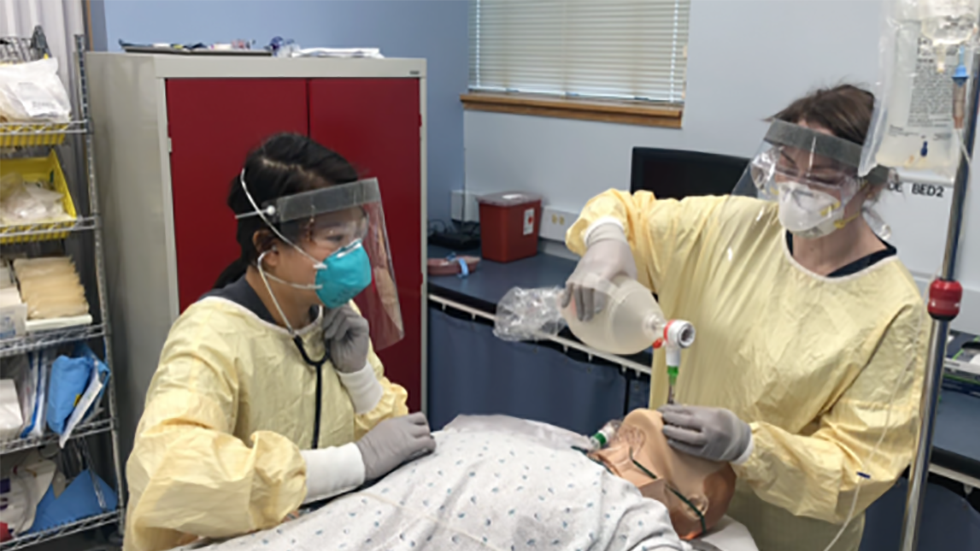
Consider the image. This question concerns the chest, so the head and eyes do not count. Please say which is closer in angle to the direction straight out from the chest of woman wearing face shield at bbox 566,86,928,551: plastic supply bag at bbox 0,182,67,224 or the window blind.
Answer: the plastic supply bag

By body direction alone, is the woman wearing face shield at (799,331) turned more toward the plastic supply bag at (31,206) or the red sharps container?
the plastic supply bag

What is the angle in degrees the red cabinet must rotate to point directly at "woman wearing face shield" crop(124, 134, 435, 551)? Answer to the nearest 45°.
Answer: approximately 45° to its right

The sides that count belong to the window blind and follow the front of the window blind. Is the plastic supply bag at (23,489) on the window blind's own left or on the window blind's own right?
on the window blind's own right

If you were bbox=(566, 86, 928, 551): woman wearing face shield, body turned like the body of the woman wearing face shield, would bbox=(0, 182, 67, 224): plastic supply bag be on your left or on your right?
on your right

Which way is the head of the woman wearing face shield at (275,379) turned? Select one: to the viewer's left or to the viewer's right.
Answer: to the viewer's right
